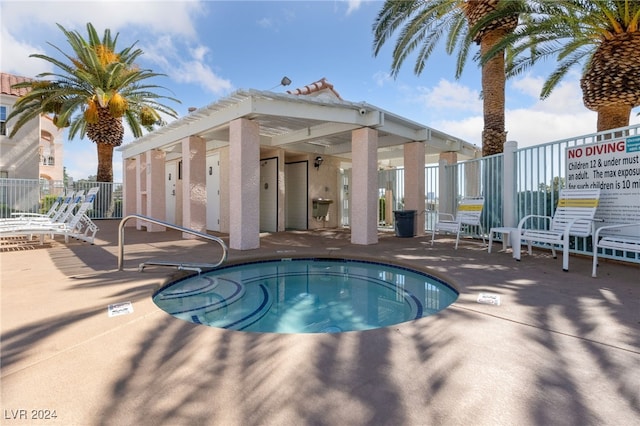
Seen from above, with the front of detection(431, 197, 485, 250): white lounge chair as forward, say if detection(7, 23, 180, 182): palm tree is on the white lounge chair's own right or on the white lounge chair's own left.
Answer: on the white lounge chair's own right

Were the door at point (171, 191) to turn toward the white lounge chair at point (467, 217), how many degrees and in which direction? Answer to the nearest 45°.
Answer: approximately 90° to its left

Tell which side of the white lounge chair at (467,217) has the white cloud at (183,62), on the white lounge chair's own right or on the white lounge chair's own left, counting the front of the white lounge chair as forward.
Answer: on the white lounge chair's own right

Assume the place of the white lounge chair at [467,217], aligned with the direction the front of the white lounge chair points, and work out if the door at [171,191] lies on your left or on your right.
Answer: on your right

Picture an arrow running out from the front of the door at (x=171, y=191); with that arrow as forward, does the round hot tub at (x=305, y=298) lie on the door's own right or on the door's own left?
on the door's own left

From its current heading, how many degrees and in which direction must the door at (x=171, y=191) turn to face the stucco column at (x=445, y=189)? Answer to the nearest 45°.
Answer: approximately 90° to its left

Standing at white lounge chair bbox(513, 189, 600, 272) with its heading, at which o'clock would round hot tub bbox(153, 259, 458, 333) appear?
The round hot tub is roughly at 12 o'clock from the white lounge chair.

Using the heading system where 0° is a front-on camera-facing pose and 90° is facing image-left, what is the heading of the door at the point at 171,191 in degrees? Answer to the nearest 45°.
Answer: approximately 45°
